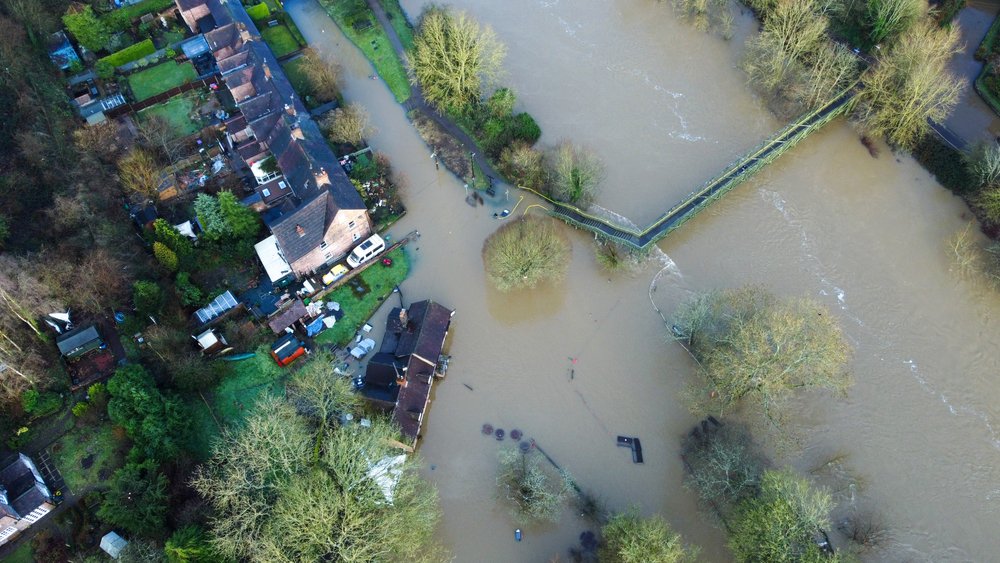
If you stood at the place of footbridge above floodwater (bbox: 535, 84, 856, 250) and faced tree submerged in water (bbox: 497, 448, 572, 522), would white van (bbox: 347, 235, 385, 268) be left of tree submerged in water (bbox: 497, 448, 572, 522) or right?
right

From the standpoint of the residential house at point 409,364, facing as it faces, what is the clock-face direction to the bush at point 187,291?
The bush is roughly at 7 o'clock from the residential house.

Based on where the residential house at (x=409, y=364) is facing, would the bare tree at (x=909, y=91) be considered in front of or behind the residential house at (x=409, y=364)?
in front

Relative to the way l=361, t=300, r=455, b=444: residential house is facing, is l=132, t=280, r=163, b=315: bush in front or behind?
behind

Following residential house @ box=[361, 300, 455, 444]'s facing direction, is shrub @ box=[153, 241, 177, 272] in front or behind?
behind

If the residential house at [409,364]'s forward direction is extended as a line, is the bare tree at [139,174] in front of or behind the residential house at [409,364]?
behind

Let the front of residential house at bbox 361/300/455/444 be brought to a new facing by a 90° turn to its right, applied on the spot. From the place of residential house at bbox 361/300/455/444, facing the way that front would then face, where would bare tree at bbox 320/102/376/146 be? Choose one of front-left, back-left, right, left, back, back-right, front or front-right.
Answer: back

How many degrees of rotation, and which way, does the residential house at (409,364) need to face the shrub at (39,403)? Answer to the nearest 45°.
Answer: approximately 180°

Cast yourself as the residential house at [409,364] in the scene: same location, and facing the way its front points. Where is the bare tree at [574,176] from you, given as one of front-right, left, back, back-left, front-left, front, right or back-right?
front-left

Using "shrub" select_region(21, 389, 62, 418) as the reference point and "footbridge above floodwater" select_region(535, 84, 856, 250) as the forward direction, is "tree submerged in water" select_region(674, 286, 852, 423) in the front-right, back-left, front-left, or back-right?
front-right

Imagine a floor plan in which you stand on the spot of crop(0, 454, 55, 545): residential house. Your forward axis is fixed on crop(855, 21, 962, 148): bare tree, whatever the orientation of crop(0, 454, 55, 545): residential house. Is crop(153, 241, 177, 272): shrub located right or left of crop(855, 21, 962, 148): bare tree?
left

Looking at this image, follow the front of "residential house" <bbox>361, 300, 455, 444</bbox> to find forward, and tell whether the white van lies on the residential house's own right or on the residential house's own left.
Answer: on the residential house's own left

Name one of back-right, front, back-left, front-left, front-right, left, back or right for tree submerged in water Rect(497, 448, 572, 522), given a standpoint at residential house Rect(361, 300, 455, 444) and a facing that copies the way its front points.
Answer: front-right
